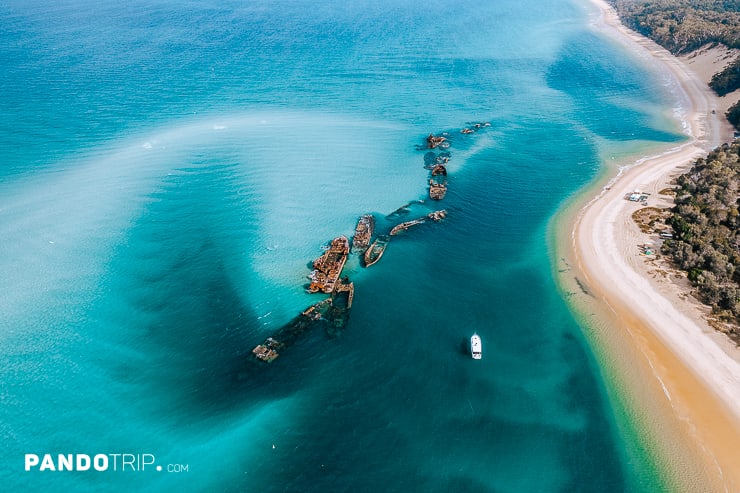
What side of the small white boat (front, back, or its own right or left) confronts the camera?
back
